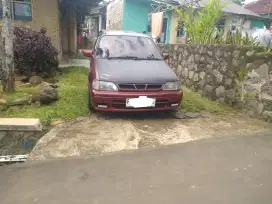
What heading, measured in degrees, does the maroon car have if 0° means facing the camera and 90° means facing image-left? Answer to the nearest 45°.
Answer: approximately 0°

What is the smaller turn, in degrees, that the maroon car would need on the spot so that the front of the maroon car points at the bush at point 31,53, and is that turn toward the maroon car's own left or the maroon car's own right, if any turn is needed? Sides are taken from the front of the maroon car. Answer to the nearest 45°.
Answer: approximately 135° to the maroon car's own right

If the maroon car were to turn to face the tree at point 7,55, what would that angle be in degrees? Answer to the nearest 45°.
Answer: approximately 90° to its right

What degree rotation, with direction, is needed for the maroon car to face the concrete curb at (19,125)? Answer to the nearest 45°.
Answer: approximately 45° to its right

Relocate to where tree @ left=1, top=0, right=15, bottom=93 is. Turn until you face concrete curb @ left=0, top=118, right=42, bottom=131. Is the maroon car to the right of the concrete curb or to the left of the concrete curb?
left

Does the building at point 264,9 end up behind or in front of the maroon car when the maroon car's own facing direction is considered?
behind
